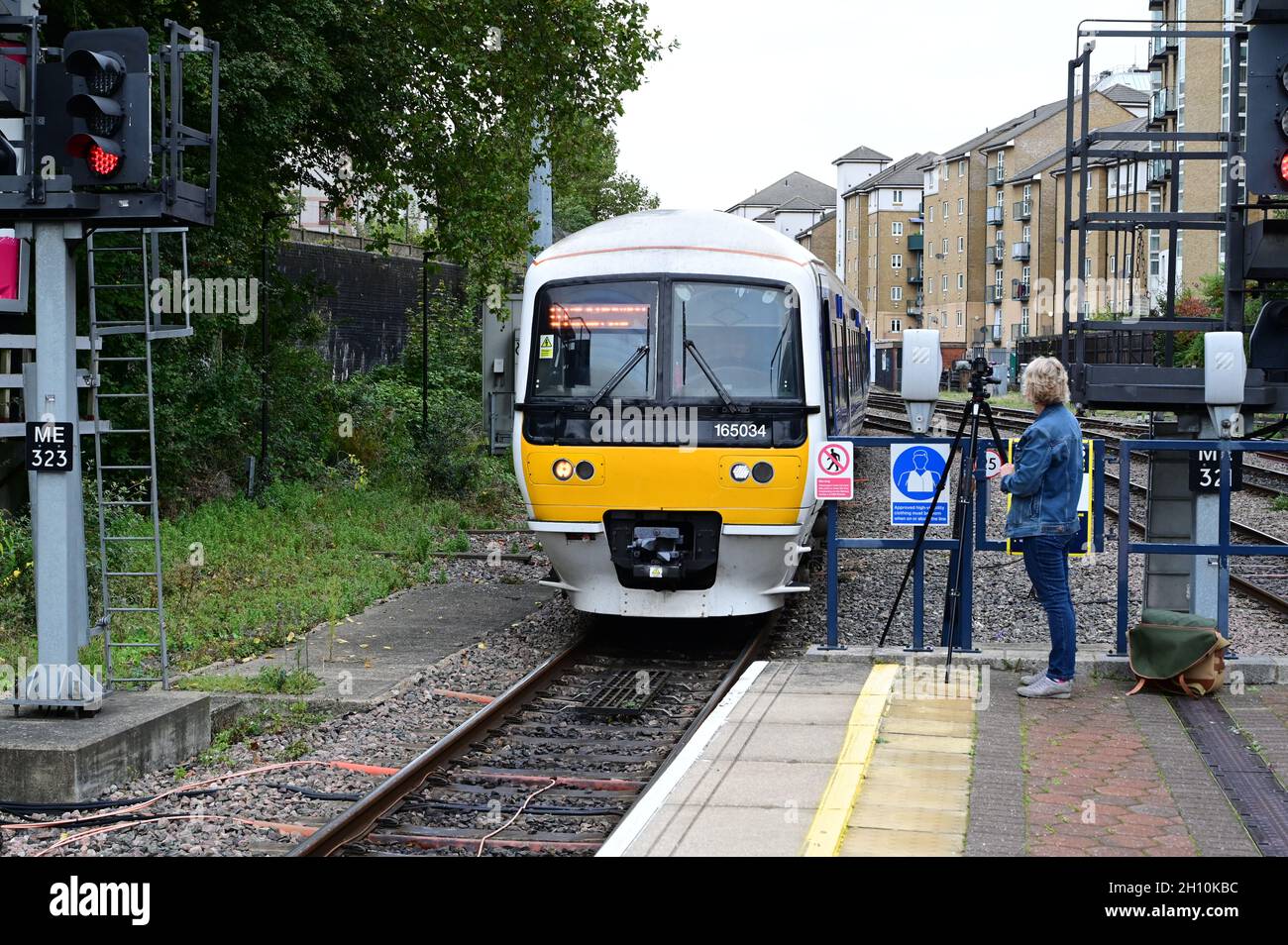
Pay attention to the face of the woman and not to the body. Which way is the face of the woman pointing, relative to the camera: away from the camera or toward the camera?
away from the camera

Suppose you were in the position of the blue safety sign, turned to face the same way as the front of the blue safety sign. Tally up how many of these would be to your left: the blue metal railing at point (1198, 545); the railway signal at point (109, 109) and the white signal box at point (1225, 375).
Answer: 2

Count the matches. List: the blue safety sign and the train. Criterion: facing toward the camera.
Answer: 2

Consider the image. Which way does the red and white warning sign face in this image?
toward the camera

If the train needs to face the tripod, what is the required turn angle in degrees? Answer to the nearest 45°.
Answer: approximately 45° to its left

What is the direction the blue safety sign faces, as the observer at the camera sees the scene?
facing the viewer

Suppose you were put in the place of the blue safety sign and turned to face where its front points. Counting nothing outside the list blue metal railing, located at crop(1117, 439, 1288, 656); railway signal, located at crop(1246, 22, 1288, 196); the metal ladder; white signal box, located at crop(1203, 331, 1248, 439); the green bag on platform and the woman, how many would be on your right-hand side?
1

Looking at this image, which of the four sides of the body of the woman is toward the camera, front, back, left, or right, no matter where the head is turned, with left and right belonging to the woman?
left

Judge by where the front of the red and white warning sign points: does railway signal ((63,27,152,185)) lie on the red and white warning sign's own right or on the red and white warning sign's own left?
on the red and white warning sign's own right

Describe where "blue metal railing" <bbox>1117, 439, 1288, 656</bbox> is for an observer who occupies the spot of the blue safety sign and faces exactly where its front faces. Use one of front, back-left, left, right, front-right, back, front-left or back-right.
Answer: left

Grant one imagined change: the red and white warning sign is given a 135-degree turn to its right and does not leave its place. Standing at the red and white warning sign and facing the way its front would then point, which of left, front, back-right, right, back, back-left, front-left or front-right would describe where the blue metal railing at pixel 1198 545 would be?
back-right

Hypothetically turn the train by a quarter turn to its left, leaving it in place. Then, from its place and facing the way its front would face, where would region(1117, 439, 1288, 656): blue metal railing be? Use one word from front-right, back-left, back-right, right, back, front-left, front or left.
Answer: front-right
